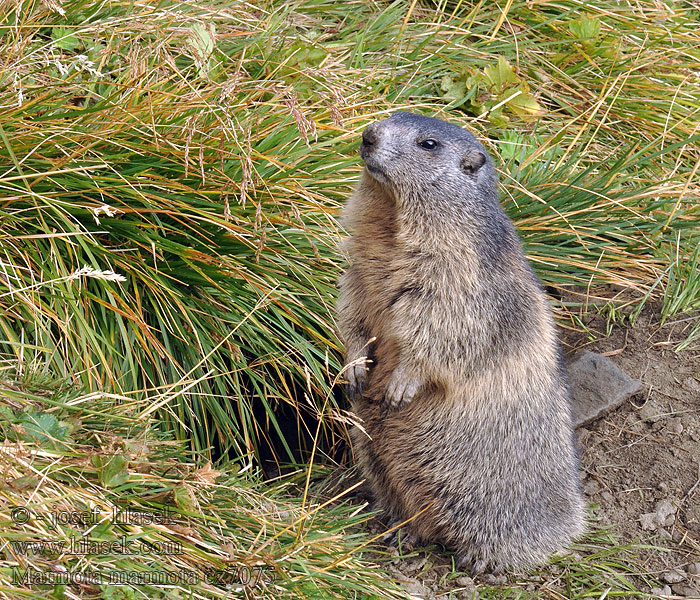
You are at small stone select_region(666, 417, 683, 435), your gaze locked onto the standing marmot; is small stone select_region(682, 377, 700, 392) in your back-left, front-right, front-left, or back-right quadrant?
back-right

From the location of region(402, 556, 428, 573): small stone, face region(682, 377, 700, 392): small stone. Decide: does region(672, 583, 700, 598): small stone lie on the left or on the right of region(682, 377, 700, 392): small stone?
right

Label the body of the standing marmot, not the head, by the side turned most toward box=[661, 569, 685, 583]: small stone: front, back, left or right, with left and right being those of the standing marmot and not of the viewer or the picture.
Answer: left

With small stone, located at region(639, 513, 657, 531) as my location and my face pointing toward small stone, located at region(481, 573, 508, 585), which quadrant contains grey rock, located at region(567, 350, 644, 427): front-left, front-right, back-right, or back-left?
back-right

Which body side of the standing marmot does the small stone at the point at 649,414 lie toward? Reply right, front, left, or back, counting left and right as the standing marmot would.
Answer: back

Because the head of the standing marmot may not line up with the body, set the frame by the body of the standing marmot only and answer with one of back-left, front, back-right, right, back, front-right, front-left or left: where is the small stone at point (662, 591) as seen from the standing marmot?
left

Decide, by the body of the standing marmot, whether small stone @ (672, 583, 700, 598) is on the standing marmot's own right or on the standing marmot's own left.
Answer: on the standing marmot's own left

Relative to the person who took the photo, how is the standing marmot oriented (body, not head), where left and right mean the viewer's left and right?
facing the viewer and to the left of the viewer
